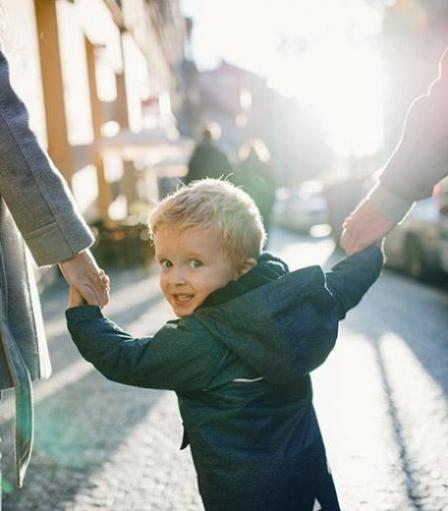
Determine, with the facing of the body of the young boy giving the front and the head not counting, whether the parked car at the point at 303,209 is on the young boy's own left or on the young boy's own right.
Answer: on the young boy's own right

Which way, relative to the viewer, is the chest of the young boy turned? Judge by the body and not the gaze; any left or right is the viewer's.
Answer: facing away from the viewer and to the left of the viewer

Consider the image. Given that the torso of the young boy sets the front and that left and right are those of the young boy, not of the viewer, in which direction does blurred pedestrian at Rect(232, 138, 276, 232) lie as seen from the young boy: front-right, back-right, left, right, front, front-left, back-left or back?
front-right

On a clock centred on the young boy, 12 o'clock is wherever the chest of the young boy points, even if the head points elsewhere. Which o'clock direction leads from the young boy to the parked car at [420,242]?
The parked car is roughly at 2 o'clock from the young boy.

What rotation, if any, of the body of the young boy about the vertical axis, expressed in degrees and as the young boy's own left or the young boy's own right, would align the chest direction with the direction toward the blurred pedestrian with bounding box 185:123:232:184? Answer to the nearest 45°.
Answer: approximately 45° to the young boy's own right
